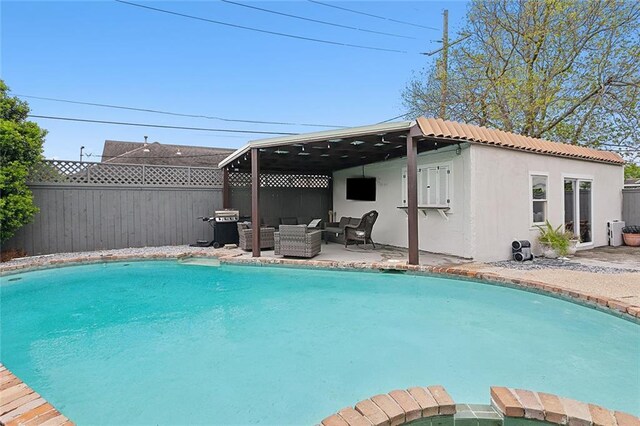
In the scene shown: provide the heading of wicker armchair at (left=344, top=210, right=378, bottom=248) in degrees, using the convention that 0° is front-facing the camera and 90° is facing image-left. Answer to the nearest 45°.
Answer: approximately 90°

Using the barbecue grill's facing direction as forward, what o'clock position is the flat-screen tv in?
The flat-screen tv is roughly at 9 o'clock from the barbecue grill.

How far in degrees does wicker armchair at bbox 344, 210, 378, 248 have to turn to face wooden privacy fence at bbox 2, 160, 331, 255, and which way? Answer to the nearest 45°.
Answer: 0° — it already faces it

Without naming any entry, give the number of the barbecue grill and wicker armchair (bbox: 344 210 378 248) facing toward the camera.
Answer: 1

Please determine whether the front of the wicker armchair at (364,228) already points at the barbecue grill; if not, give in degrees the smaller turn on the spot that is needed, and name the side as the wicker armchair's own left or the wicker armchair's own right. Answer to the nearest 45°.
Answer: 0° — it already faces it

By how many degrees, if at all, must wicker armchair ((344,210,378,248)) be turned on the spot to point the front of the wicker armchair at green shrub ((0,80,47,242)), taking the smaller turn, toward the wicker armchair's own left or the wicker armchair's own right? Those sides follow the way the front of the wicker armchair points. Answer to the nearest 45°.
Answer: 0° — it already faces it

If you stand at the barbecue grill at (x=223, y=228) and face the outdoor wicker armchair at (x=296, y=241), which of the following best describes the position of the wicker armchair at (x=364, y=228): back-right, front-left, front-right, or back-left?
front-left

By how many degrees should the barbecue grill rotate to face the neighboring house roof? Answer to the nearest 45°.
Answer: approximately 180°

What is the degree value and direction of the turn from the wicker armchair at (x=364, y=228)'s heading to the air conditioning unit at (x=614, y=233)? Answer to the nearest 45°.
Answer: approximately 180°

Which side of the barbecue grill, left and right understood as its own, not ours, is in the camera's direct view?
front

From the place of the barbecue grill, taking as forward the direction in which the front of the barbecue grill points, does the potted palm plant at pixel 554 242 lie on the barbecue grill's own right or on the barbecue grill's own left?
on the barbecue grill's own left

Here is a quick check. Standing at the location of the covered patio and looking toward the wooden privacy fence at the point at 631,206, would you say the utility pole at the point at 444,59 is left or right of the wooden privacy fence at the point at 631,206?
left

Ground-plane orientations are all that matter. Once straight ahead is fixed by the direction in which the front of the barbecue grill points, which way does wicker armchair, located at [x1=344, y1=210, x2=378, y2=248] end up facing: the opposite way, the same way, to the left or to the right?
to the right

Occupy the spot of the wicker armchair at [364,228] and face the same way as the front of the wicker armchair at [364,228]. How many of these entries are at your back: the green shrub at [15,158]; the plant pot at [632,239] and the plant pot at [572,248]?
2

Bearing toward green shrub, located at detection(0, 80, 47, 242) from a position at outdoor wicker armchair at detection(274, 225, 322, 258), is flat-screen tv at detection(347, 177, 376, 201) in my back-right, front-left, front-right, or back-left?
back-right

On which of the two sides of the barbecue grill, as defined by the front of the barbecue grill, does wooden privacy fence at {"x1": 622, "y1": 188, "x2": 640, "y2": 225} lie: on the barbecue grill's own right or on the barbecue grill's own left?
on the barbecue grill's own left

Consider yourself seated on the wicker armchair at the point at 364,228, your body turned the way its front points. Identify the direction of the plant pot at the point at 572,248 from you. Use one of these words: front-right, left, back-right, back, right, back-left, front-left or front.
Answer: back

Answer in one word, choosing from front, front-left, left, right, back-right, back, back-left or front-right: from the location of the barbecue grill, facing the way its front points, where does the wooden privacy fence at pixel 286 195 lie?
back-left
